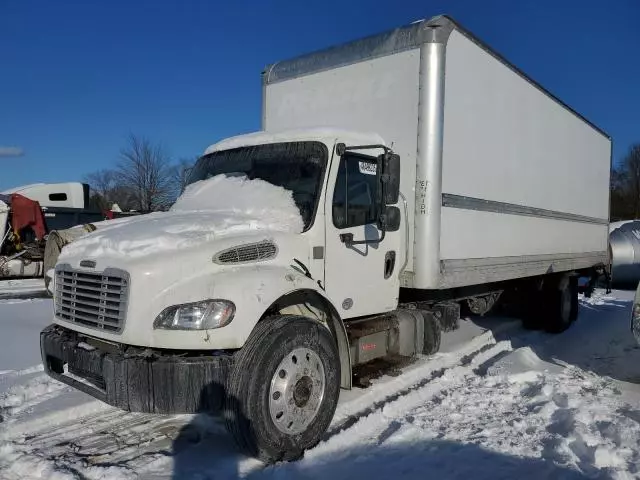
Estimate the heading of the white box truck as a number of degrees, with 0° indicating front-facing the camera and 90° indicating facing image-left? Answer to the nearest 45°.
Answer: approximately 45°

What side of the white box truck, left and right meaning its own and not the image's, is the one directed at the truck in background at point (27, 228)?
right
